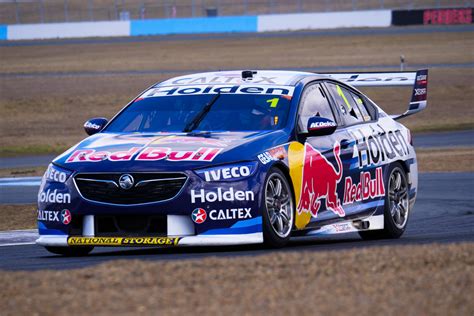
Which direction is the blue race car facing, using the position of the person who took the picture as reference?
facing the viewer and to the left of the viewer
